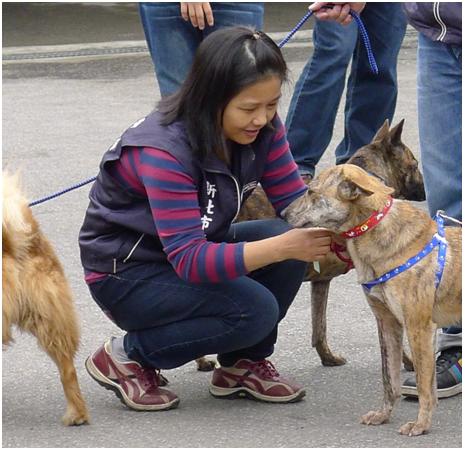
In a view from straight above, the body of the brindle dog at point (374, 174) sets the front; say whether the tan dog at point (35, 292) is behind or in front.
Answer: behind

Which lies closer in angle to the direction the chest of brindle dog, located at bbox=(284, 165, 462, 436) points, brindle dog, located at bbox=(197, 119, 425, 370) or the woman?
the woman

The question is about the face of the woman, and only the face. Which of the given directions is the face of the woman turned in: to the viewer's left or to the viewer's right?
to the viewer's right

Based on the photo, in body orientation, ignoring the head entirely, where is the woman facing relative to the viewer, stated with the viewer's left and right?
facing the viewer and to the right of the viewer

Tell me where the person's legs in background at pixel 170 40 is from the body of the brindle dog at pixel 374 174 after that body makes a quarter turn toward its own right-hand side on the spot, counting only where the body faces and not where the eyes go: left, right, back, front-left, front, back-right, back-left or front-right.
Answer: back-right

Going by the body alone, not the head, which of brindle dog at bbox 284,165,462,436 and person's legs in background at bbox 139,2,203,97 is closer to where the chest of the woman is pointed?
the brindle dog

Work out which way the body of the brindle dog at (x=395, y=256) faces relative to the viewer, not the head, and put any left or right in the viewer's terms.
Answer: facing the viewer and to the left of the viewer

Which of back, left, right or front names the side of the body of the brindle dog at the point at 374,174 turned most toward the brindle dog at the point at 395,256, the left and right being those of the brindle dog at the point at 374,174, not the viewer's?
right

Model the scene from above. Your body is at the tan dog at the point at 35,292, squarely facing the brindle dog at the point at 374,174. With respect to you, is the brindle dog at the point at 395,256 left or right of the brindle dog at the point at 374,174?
right

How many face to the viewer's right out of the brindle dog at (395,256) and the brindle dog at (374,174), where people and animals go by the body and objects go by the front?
1

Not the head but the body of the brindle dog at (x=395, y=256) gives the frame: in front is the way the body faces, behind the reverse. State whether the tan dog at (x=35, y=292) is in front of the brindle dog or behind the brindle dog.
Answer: in front

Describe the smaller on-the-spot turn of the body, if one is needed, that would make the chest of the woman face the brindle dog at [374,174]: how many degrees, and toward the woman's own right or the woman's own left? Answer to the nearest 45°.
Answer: approximately 90° to the woman's own left

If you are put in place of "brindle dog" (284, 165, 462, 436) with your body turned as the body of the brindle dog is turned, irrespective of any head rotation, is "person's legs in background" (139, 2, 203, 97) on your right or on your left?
on your right

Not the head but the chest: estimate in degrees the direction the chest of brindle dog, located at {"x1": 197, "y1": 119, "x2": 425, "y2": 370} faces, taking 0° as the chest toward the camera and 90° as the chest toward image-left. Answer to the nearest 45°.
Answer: approximately 270°

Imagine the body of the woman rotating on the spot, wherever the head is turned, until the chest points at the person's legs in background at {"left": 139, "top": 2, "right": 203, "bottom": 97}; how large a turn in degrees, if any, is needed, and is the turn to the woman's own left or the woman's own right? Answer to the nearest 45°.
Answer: approximately 135° to the woman's own left
